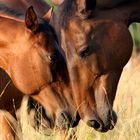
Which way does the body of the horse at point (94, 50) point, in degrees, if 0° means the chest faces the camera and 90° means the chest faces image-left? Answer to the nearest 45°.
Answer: approximately 45°

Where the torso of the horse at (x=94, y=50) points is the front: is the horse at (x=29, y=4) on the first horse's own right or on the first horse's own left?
on the first horse's own right

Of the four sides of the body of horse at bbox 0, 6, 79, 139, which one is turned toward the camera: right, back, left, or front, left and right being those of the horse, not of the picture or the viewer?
right

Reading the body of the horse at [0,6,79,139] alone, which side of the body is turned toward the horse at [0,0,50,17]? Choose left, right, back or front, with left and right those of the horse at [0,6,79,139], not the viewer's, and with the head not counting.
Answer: left

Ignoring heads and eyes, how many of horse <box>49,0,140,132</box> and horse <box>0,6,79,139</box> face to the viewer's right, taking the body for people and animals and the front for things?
1
